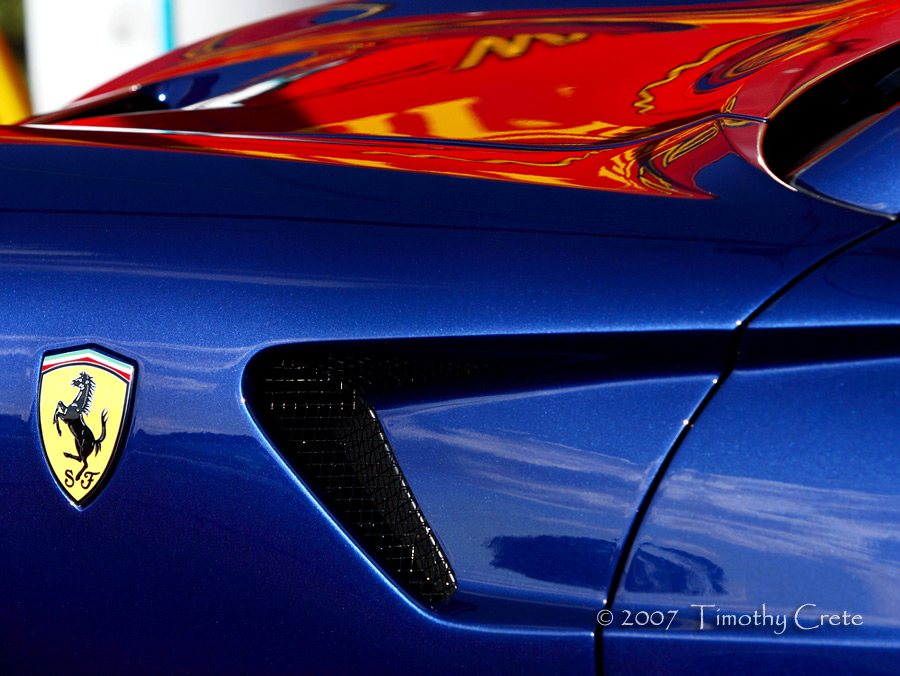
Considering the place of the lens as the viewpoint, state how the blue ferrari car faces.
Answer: facing to the left of the viewer
